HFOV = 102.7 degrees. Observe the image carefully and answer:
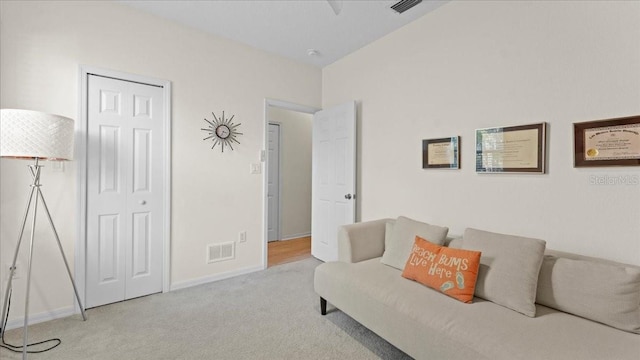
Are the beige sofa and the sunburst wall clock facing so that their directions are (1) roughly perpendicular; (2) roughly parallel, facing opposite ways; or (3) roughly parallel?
roughly perpendicular

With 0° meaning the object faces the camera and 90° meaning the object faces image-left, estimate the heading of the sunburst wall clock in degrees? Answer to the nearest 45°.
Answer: approximately 0°

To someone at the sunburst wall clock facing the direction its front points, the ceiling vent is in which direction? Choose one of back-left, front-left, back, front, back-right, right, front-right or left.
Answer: front-left

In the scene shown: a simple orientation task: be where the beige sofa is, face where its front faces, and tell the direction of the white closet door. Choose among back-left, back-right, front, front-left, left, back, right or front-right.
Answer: front-right

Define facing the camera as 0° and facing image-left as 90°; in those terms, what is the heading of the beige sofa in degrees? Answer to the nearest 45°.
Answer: approximately 45°

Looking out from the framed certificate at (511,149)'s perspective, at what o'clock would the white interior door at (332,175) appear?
The white interior door is roughly at 2 o'clock from the framed certificate.

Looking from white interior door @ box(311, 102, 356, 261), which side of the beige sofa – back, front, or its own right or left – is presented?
right

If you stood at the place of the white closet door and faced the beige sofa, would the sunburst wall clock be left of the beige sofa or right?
left

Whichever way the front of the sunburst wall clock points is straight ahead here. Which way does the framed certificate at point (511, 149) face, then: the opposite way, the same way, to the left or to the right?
to the right

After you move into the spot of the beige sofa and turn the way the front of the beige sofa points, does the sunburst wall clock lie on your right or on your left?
on your right
